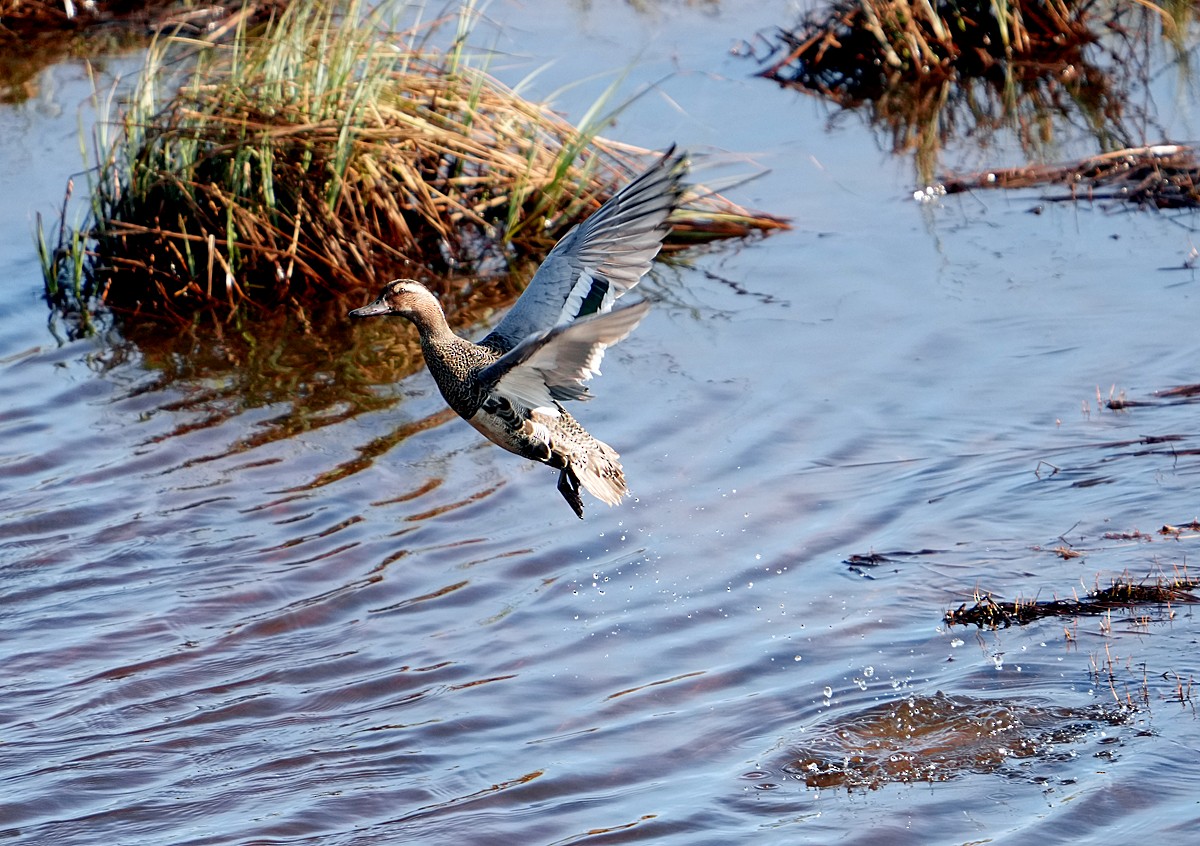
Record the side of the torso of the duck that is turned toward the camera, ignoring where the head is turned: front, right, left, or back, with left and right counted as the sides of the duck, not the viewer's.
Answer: left

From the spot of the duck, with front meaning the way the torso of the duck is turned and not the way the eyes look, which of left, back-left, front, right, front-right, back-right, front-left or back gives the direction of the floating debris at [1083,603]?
back

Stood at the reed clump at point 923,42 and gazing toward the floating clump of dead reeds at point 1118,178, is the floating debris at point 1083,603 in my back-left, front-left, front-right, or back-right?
front-right

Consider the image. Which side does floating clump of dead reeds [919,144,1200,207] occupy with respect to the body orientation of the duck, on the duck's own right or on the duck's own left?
on the duck's own right

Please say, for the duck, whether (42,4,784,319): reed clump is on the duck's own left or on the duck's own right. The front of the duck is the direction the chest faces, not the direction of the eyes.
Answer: on the duck's own right
